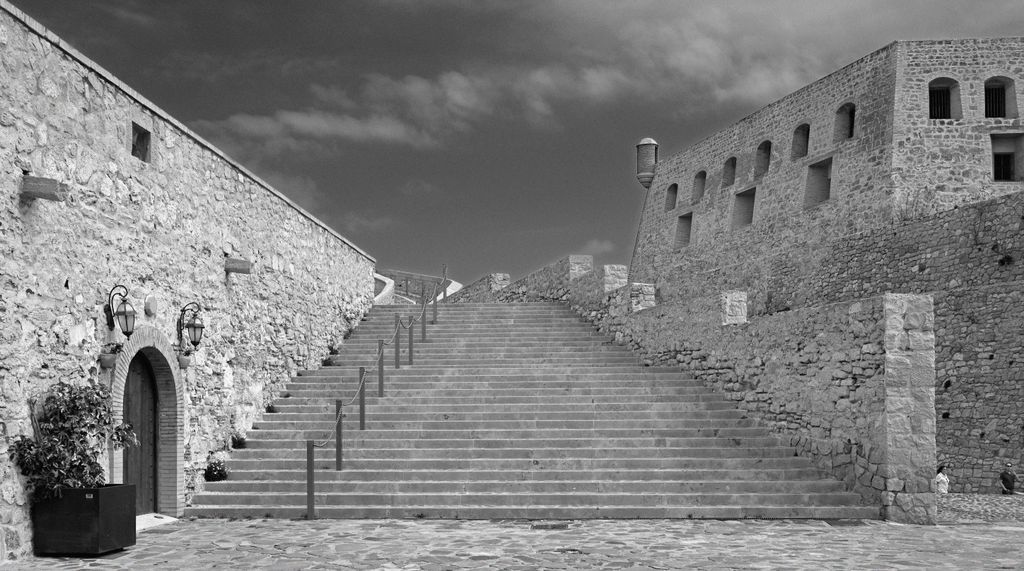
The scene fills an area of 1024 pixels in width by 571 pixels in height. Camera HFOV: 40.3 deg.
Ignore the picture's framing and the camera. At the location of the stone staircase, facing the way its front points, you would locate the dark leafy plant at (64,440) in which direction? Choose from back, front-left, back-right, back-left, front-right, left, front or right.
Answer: front-right

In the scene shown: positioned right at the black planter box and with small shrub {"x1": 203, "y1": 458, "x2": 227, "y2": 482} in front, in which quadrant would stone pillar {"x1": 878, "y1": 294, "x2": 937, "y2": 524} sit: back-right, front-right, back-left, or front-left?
front-right

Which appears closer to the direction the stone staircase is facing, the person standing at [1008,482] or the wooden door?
the wooden door

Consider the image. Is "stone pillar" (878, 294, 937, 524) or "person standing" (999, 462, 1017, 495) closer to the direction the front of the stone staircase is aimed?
the stone pillar

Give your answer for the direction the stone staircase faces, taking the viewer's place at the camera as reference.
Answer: facing the viewer

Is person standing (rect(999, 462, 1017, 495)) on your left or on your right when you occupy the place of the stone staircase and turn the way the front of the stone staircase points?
on your left

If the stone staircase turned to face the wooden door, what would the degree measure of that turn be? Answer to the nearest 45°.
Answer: approximately 45° to its right
